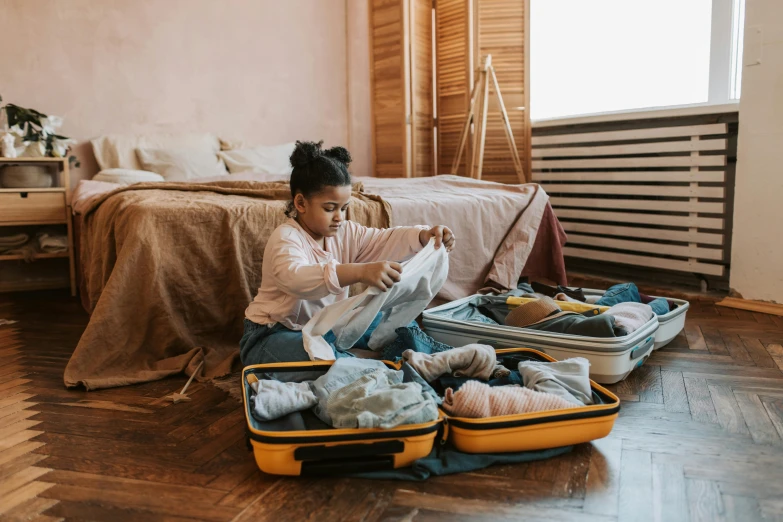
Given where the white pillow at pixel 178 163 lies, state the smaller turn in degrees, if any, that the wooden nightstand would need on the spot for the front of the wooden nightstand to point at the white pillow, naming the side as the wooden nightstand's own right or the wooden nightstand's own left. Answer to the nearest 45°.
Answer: approximately 90° to the wooden nightstand's own left

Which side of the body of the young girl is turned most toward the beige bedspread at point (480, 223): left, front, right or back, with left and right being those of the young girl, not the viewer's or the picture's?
left

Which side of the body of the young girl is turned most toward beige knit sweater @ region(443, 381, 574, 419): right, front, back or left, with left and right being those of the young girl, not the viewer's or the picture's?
front

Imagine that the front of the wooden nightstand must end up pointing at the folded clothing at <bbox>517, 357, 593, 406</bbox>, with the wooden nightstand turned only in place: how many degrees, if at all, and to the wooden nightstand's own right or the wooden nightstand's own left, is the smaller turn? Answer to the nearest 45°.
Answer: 0° — it already faces it

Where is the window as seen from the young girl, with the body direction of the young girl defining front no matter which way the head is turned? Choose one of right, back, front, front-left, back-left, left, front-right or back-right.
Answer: left

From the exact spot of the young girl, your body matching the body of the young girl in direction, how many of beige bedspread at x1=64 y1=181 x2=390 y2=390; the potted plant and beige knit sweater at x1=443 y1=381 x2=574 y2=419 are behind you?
2

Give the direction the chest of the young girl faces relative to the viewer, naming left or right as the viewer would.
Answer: facing the viewer and to the right of the viewer

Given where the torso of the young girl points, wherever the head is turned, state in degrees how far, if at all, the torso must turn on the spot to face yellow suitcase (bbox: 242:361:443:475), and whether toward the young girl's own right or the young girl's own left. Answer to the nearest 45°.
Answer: approximately 45° to the young girl's own right

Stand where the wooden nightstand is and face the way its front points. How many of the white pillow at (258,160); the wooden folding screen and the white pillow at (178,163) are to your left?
3

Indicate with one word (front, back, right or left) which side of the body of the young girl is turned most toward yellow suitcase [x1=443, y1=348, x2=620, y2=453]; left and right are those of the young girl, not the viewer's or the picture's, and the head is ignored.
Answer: front

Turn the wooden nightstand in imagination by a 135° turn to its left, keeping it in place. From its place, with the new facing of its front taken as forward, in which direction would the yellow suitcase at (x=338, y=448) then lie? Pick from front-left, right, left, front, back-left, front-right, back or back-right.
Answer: back-right

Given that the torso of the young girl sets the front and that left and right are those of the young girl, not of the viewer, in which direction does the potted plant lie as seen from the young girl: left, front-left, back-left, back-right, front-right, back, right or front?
back

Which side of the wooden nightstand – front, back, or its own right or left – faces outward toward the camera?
front
